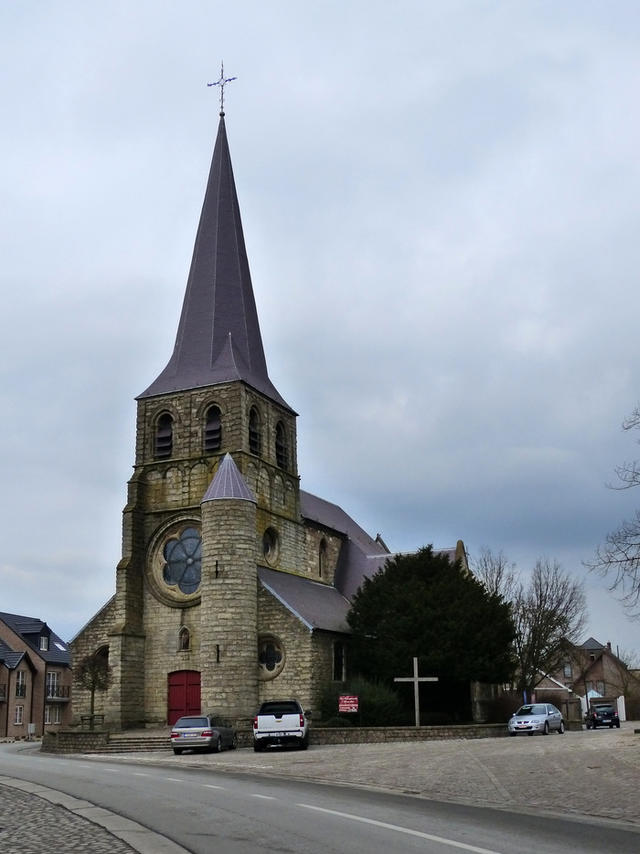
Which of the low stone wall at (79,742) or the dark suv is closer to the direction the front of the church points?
the low stone wall

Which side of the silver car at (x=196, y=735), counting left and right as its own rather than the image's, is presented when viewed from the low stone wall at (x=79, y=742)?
left

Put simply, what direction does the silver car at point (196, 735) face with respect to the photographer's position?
facing away from the viewer and to the right of the viewer

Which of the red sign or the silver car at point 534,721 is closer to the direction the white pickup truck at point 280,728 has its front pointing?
the red sign

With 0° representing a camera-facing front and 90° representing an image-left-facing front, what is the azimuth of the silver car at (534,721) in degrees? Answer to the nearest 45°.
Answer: approximately 45°

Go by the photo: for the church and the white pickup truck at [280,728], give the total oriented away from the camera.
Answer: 1

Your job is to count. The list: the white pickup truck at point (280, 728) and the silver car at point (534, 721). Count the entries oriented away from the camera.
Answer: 1

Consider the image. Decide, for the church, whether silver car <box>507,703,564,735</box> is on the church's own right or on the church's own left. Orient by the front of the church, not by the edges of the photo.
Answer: on the church's own left

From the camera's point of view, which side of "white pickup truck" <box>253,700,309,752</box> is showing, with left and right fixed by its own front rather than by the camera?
back

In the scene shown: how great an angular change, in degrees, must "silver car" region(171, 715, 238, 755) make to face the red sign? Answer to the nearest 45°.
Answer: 0° — it already faces it

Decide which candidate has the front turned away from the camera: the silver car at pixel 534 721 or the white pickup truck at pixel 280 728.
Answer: the white pickup truck
